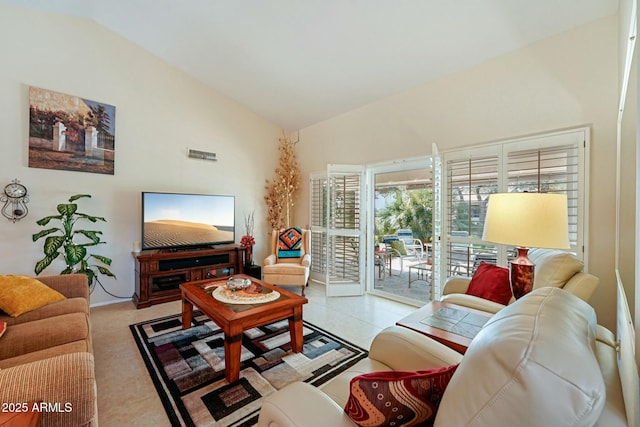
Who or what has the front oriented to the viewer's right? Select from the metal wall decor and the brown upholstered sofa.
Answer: the brown upholstered sofa

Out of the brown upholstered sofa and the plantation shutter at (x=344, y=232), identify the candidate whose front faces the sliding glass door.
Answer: the brown upholstered sofa

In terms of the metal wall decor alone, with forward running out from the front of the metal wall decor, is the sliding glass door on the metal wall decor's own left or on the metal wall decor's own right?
on the metal wall decor's own left

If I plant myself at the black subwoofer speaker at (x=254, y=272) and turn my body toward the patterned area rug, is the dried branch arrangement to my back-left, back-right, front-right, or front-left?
back-left

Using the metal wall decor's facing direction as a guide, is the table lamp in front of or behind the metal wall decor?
in front

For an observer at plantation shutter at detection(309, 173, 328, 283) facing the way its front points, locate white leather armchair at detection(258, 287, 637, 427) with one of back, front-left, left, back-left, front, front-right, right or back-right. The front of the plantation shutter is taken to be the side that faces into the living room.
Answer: front-left

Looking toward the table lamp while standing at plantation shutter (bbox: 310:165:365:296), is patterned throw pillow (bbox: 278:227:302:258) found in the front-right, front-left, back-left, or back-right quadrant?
back-right

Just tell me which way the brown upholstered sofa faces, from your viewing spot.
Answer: facing to the right of the viewer

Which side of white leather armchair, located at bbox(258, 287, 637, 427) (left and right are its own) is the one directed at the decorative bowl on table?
front

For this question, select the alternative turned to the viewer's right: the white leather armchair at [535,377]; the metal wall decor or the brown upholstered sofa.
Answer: the brown upholstered sofa

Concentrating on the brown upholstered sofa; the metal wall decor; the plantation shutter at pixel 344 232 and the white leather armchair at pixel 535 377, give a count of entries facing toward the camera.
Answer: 2

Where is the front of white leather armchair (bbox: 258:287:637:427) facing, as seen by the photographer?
facing away from the viewer and to the left of the viewer

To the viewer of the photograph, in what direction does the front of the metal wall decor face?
facing the viewer

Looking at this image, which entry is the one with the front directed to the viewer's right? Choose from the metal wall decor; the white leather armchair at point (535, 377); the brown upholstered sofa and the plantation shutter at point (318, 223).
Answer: the brown upholstered sofa
